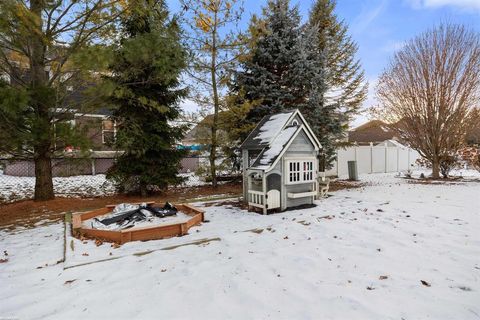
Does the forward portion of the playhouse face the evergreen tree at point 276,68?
no

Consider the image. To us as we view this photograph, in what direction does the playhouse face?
facing the viewer and to the right of the viewer

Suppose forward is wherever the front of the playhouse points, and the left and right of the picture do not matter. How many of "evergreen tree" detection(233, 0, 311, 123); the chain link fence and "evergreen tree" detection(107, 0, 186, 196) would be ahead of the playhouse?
0

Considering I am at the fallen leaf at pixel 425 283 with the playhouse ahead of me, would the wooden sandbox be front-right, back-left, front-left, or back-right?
front-left

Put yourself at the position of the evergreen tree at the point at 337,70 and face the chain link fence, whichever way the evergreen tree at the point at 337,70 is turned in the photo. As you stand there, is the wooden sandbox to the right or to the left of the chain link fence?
left

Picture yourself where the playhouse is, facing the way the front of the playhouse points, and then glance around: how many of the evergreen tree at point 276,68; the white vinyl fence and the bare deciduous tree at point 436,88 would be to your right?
0

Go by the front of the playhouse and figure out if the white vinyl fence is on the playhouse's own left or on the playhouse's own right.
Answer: on the playhouse's own left

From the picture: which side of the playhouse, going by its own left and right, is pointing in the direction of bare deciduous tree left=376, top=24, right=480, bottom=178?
left

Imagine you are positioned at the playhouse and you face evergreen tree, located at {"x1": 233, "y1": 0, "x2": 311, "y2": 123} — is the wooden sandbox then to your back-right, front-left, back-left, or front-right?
back-left

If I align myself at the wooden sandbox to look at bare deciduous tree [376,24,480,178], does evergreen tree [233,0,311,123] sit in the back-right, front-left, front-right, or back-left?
front-left

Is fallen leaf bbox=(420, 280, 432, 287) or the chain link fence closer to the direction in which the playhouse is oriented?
the fallen leaf

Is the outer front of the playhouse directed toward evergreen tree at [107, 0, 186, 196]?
no

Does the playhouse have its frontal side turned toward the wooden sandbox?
no

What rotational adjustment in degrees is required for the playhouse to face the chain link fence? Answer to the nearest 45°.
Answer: approximately 135° to its right
